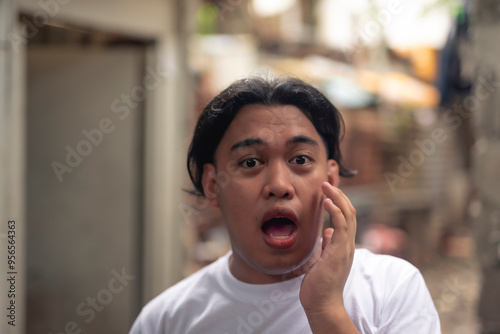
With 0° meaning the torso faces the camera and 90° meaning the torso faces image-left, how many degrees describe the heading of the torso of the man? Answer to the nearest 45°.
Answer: approximately 0°
